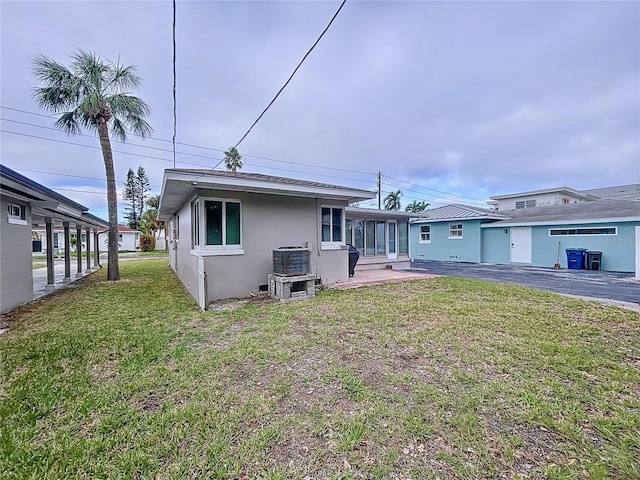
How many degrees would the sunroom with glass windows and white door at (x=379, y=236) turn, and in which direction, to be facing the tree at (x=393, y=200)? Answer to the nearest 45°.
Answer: approximately 180°

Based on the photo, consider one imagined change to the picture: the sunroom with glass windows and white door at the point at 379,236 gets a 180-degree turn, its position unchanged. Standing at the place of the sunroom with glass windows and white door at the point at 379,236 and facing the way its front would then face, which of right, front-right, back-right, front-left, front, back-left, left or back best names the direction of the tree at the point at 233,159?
front-left

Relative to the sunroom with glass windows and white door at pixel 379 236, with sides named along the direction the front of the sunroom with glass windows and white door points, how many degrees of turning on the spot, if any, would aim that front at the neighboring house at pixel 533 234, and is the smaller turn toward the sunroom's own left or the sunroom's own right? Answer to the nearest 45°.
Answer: approximately 135° to the sunroom's own left

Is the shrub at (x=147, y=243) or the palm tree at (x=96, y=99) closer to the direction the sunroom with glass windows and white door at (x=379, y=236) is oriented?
the palm tree

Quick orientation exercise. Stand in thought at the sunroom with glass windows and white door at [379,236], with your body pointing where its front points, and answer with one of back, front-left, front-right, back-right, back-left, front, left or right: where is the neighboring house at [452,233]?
back-left

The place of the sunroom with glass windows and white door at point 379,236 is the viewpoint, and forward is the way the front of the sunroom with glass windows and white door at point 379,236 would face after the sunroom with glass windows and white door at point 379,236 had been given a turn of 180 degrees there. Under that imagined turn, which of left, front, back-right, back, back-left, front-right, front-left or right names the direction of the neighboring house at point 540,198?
front-right

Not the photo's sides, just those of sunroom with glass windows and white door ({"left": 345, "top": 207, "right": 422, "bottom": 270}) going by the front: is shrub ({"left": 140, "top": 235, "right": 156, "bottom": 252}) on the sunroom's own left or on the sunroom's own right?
on the sunroom's own right

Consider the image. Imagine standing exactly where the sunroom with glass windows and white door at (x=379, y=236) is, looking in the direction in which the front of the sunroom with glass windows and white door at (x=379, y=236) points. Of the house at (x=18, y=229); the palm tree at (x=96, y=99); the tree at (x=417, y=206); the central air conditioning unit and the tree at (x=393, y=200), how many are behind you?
2

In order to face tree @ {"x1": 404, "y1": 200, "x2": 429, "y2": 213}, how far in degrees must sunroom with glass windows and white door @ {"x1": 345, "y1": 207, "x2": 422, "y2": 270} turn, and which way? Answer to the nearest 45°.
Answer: approximately 180°

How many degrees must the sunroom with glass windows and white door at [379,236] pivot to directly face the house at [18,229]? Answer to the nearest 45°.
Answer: approximately 45° to its right

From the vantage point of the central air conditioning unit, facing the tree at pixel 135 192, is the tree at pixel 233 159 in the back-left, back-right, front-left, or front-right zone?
front-right

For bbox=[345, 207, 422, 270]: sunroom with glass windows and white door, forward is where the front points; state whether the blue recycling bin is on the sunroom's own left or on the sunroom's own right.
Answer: on the sunroom's own left

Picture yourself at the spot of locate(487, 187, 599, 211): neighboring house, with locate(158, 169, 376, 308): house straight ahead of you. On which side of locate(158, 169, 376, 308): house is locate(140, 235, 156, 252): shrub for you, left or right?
right

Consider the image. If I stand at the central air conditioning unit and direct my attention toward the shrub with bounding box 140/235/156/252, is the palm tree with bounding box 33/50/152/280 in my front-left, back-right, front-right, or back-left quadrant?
front-left

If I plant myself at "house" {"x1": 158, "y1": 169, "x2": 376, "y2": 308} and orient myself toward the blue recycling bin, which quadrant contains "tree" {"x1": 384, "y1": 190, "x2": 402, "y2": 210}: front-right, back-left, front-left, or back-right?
front-left

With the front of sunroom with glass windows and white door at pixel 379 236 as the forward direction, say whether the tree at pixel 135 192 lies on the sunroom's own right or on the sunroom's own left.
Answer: on the sunroom's own right

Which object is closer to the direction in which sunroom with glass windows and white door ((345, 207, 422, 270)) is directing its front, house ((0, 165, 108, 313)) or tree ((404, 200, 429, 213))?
the house

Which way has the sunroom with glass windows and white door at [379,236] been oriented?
toward the camera

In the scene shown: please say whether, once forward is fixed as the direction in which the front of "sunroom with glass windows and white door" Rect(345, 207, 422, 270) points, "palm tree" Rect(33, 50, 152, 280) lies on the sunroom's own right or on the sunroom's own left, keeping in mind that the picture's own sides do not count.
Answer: on the sunroom's own right
